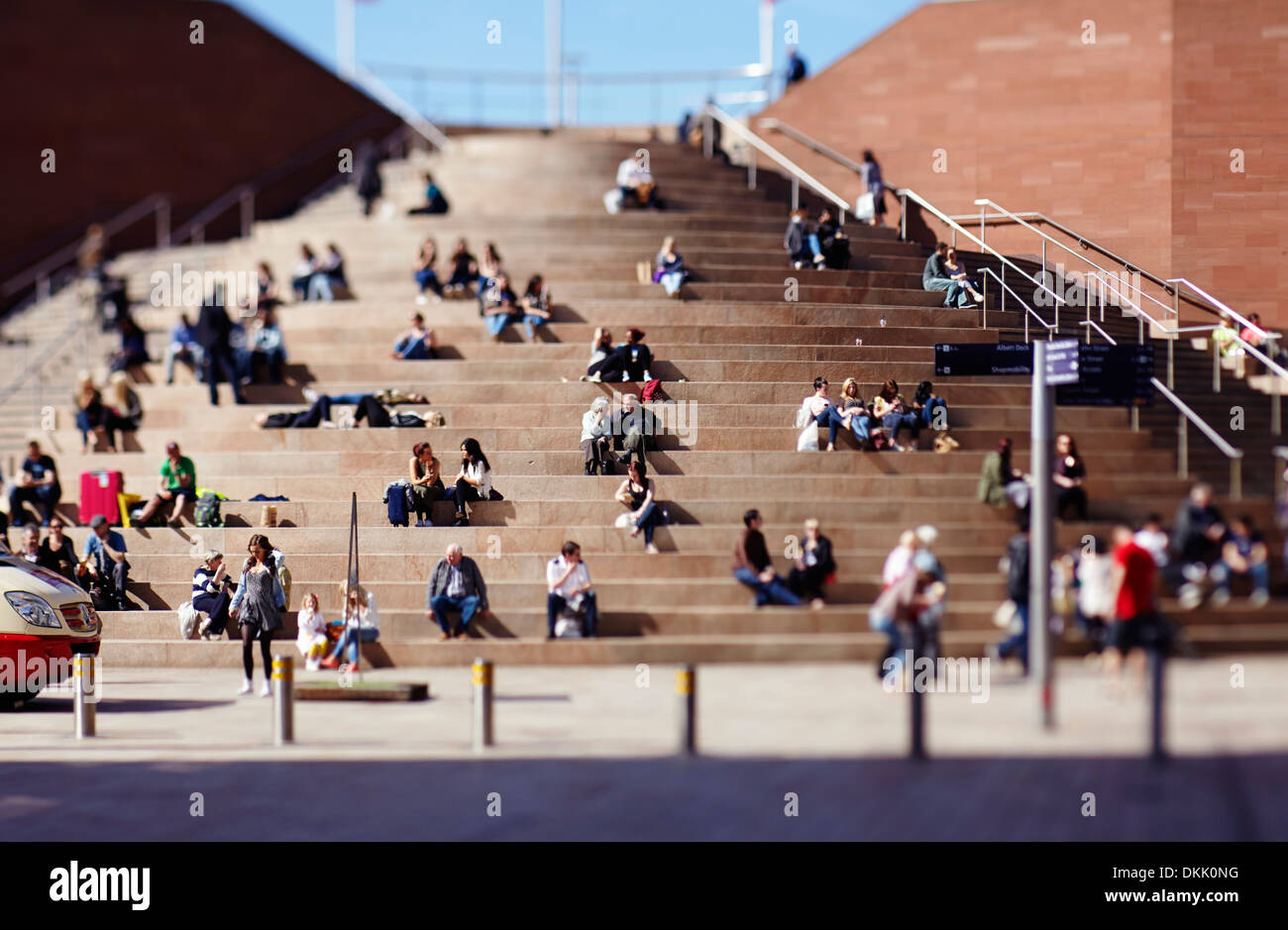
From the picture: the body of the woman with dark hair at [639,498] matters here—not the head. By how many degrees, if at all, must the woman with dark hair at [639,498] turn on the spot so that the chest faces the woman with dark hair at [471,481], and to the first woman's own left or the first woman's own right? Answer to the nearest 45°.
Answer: approximately 135° to the first woman's own right

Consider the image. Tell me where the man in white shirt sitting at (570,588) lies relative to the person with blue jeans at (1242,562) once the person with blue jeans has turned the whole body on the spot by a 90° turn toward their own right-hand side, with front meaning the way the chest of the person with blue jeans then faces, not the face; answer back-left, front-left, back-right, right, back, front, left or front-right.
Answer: front-right

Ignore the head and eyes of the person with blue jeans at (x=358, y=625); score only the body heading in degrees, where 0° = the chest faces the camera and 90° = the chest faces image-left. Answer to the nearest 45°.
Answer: approximately 45°

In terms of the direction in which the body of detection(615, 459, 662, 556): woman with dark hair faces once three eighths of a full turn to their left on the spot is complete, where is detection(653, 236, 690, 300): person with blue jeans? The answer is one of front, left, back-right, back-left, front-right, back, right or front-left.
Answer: front-left

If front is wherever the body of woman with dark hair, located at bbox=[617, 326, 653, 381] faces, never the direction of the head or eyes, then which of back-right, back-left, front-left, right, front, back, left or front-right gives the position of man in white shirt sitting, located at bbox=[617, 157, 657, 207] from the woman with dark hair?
back

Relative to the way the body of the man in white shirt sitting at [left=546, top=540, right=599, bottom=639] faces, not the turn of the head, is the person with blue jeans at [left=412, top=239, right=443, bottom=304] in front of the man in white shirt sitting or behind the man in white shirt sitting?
behind
